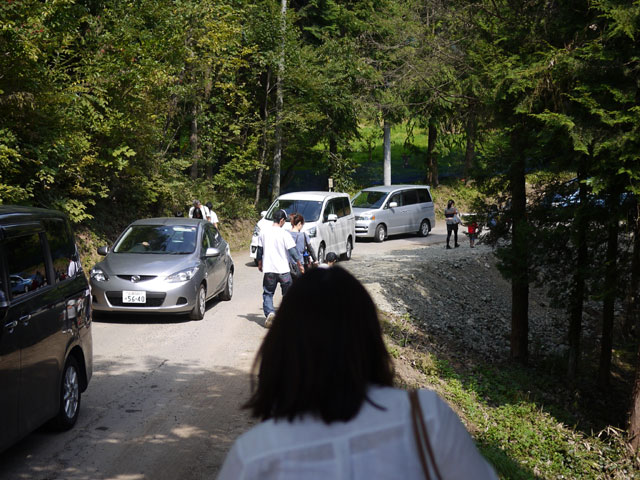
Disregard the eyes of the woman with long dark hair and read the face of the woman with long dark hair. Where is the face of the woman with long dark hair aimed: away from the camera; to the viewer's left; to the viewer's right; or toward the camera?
away from the camera

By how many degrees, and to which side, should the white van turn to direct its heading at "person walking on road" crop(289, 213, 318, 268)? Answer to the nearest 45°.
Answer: approximately 45° to its left

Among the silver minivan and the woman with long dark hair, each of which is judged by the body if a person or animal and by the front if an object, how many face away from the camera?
1

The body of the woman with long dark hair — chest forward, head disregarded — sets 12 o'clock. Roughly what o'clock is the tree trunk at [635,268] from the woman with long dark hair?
The tree trunk is roughly at 1 o'clock from the woman with long dark hair.

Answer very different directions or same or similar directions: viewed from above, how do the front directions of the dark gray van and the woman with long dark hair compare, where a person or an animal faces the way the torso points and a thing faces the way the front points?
very different directions

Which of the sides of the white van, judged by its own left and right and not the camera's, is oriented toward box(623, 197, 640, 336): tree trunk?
left

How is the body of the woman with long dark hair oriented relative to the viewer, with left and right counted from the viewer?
facing away from the viewer

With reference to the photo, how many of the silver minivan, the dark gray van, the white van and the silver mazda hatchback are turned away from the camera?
0

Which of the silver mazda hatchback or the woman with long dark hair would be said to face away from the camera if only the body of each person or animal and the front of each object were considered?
the woman with long dark hair

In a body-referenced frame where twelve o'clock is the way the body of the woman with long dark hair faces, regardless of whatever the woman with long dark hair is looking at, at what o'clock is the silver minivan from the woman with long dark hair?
The silver minivan is roughly at 12 o'clock from the woman with long dark hair.

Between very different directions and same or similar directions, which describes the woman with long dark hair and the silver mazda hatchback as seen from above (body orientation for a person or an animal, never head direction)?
very different directions

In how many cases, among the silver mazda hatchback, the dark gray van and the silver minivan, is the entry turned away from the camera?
0

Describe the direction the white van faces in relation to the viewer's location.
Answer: facing the viewer and to the left of the viewer

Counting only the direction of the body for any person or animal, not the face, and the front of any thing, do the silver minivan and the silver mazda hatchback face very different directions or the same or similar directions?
same or similar directions

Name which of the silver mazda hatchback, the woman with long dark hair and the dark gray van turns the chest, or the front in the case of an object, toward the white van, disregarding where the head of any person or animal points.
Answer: the woman with long dark hair

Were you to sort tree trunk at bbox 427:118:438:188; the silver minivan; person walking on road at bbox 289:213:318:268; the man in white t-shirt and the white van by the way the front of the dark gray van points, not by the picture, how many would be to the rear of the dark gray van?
5

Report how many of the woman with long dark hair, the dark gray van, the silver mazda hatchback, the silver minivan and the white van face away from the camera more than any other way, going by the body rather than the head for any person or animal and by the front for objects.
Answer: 1
